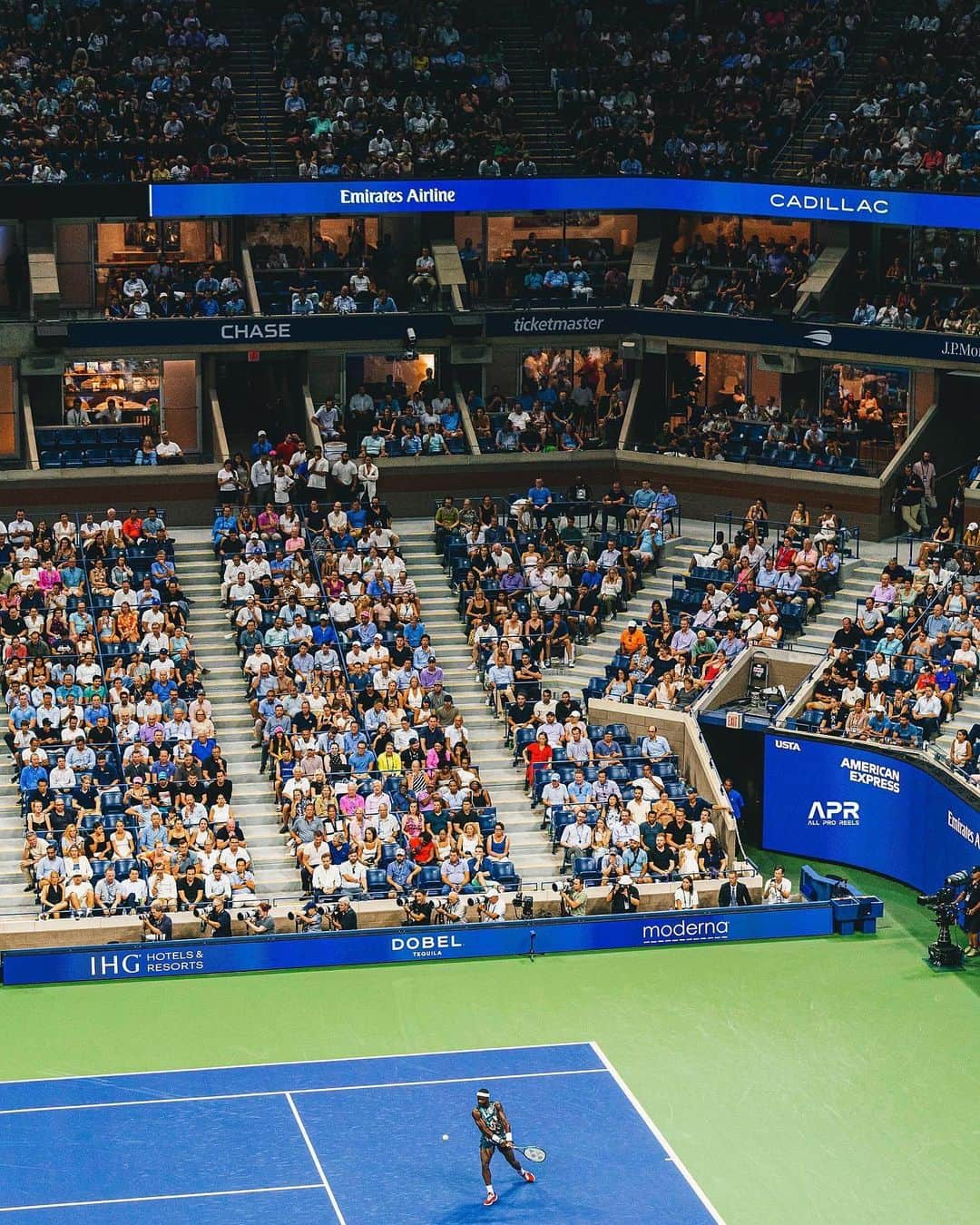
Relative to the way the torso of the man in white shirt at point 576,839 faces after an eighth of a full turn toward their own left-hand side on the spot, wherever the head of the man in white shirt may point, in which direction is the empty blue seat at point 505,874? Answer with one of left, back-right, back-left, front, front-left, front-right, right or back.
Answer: front-right

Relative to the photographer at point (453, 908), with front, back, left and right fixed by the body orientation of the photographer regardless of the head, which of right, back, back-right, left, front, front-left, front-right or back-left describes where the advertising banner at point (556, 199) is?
back-right

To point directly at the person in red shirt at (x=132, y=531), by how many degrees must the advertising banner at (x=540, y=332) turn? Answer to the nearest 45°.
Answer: approximately 45° to its right

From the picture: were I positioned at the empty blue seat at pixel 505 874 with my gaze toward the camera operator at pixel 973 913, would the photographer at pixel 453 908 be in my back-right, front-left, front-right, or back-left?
back-right

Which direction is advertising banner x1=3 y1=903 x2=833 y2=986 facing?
toward the camera

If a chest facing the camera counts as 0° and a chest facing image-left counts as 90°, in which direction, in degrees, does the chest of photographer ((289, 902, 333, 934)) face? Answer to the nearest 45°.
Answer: approximately 45°

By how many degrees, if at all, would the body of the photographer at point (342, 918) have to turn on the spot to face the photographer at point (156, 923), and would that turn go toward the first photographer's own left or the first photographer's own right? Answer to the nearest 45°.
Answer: approximately 45° to the first photographer's own right

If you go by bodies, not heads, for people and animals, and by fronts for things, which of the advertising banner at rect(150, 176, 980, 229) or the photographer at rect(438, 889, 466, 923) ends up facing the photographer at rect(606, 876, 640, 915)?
the advertising banner

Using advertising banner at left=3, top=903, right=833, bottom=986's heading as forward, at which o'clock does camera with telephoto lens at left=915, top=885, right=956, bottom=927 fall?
The camera with telephoto lens is roughly at 9 o'clock from the advertising banner.

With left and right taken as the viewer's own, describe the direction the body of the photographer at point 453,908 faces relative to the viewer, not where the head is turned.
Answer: facing the viewer and to the left of the viewer

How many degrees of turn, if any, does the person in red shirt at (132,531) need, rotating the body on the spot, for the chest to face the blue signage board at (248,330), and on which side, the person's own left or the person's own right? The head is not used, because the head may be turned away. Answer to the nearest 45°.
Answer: approximately 135° to the person's own left

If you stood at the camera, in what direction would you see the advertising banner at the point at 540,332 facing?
facing the viewer

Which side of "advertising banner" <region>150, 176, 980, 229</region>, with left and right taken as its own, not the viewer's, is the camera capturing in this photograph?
front

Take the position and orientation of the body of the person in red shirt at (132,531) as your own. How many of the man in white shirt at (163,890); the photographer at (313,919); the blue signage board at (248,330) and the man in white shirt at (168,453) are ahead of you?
2
